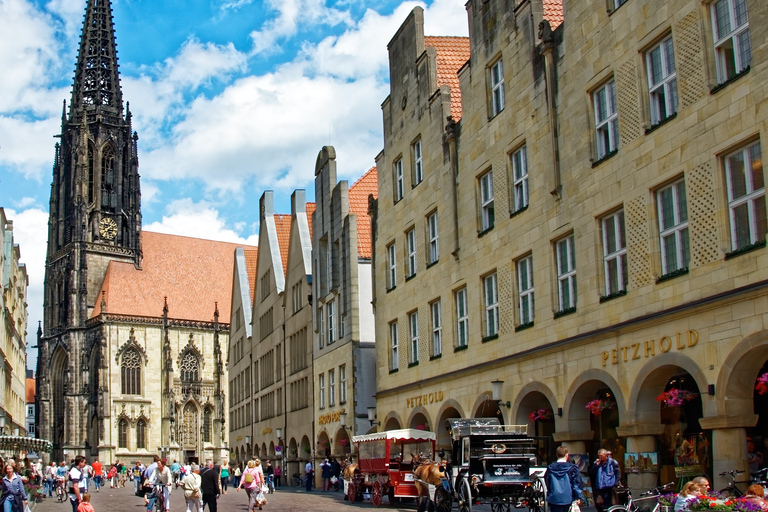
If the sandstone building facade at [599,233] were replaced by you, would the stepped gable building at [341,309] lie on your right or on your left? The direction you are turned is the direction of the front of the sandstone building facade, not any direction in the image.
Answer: on your right

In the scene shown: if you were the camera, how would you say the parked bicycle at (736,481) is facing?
facing to the left of the viewer

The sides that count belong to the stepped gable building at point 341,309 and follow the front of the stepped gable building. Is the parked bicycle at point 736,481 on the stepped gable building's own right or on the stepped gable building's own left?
on the stepped gable building's own left

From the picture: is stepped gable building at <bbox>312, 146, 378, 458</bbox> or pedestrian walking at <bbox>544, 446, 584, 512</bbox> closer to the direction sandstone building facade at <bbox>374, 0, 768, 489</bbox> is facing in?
the pedestrian walking

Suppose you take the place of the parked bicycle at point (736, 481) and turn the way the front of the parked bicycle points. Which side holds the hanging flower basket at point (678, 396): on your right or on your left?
on your right

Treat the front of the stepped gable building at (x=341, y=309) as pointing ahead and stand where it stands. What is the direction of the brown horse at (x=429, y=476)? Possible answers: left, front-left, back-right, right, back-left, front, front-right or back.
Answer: front-left

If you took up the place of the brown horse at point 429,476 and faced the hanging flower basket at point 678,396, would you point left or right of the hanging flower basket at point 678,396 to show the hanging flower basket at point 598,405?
left

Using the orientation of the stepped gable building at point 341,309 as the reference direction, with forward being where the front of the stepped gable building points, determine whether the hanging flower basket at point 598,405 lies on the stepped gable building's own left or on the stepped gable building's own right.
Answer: on the stepped gable building's own left

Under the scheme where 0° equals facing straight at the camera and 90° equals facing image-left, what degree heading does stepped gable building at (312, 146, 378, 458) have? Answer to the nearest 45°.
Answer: approximately 45°
